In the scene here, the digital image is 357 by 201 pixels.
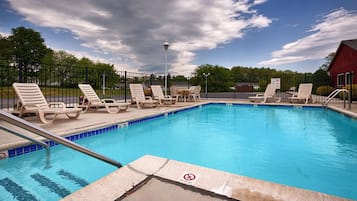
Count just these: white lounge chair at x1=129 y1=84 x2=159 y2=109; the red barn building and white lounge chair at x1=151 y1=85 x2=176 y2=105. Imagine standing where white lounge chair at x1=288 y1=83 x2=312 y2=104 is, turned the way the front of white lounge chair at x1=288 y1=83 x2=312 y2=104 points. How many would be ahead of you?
2

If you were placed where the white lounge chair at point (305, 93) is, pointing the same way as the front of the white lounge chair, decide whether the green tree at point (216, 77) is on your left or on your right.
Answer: on your right

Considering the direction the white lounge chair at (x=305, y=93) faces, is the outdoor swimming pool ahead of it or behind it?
ahead

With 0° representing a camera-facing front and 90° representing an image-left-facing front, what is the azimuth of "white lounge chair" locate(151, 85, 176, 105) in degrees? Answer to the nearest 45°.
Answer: approximately 315°

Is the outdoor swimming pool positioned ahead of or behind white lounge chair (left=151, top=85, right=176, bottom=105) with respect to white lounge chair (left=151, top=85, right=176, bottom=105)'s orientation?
ahead

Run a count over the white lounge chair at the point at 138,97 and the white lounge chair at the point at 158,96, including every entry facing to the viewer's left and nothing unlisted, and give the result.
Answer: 0

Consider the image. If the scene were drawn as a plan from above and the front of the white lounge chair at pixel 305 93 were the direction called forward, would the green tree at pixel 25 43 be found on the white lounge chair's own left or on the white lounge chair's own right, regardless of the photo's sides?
on the white lounge chair's own right

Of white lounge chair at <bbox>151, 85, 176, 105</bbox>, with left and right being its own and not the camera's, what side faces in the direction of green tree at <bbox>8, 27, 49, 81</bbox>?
back

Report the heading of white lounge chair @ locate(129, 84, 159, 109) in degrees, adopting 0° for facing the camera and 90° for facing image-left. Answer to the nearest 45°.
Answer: approximately 315°
